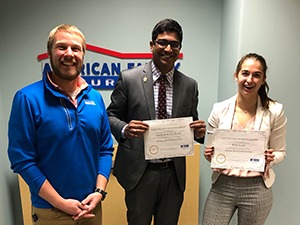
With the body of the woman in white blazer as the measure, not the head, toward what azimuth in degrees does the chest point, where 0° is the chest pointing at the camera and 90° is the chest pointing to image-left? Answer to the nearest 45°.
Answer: approximately 0°
